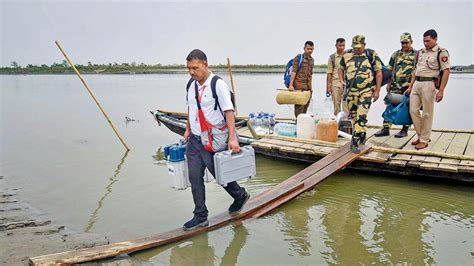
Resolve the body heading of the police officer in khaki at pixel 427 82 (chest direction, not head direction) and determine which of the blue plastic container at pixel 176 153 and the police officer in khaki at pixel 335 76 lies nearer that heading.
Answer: the blue plastic container

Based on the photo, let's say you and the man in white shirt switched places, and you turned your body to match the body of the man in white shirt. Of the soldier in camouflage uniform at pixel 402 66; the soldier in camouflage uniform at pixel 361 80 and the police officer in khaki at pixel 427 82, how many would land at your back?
3

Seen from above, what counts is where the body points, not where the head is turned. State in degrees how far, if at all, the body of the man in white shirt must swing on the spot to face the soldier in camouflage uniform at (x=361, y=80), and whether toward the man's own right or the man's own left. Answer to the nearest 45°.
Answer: approximately 180°

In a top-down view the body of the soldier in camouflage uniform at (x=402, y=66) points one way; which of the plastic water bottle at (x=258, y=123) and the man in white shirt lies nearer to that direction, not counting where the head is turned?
the man in white shirt

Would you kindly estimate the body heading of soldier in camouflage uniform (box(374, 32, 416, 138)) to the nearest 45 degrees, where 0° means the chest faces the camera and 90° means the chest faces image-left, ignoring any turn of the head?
approximately 45°

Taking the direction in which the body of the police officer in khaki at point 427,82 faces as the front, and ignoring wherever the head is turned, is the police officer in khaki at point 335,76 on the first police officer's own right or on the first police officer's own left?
on the first police officer's own right

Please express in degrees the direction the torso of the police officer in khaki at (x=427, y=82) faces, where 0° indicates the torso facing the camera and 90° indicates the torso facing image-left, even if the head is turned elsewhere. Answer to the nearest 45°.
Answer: approximately 45°

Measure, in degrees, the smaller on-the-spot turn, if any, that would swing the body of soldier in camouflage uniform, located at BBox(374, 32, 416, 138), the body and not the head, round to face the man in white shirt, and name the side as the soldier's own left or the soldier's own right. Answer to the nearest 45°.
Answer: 0° — they already face them

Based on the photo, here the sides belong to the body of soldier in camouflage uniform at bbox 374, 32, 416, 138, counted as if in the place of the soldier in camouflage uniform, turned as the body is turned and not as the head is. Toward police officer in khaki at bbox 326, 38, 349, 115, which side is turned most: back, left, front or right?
right

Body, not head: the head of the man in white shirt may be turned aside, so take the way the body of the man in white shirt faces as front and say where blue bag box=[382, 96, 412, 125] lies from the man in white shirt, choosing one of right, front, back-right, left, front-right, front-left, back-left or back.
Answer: back
